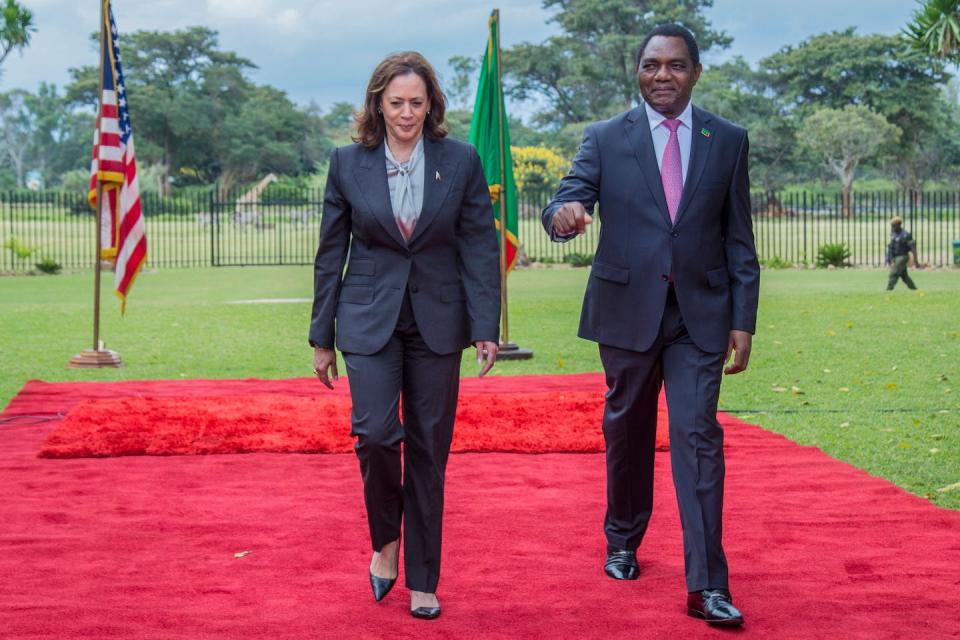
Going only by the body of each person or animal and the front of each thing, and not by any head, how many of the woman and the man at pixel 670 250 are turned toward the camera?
2

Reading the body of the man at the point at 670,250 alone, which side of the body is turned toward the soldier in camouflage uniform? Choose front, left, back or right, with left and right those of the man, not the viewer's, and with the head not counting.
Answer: back

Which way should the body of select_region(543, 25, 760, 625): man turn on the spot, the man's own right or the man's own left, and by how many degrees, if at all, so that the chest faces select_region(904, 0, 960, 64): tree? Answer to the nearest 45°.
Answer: approximately 180°

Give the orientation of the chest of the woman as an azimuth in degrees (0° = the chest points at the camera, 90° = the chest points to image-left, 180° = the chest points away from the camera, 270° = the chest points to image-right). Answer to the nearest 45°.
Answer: approximately 0°

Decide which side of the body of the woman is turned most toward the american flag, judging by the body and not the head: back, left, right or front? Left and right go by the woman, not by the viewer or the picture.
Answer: back

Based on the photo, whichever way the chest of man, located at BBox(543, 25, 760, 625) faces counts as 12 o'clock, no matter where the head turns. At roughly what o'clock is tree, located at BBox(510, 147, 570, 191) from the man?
The tree is roughly at 6 o'clock from the man.

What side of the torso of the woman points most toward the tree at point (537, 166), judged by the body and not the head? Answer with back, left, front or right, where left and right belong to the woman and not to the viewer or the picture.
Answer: back

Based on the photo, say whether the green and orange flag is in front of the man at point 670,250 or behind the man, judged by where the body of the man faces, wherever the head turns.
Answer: behind

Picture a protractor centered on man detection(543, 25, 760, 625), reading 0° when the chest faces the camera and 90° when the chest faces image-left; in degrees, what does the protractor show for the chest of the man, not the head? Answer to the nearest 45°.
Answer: approximately 0°

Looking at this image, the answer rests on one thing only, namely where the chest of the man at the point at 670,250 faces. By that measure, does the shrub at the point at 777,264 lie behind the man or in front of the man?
behind

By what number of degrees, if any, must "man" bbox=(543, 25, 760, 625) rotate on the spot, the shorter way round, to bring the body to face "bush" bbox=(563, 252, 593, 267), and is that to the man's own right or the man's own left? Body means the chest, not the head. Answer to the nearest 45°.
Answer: approximately 180°
